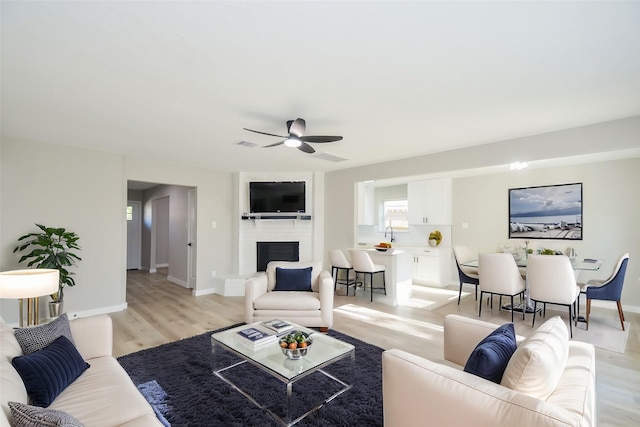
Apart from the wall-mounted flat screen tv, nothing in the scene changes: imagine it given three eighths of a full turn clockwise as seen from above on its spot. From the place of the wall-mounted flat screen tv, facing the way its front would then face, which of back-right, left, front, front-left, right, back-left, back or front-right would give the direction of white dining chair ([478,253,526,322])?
back

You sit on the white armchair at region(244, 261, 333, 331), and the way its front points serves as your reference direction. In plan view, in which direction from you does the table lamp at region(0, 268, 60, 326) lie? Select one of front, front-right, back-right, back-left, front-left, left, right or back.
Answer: front-right

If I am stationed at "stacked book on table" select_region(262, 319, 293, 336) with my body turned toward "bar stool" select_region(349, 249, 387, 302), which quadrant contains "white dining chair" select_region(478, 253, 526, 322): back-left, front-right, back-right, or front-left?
front-right

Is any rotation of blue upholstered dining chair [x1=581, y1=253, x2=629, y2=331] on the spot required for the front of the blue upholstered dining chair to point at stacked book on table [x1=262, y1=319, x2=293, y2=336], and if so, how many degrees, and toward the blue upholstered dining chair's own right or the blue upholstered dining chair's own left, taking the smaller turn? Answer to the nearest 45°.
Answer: approximately 45° to the blue upholstered dining chair's own left

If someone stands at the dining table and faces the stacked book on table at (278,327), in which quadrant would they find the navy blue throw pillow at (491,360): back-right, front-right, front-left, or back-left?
front-left

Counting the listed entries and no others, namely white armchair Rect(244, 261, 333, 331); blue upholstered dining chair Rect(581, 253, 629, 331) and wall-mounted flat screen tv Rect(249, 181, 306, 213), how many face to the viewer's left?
1

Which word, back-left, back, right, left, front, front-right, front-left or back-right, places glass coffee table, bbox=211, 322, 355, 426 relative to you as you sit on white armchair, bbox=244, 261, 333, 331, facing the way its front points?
front

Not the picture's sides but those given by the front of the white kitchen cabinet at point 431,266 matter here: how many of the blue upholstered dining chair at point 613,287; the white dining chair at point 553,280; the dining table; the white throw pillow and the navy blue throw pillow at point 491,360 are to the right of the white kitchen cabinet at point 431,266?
0

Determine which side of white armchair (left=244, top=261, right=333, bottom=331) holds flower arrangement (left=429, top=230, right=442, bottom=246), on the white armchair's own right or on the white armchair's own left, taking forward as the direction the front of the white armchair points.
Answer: on the white armchair's own left

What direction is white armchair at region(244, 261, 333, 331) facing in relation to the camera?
toward the camera

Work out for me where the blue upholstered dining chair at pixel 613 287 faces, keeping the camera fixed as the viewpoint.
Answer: facing to the left of the viewer

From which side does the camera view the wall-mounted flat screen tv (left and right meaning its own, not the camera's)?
front

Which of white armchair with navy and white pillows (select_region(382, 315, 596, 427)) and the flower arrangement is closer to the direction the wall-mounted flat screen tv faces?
the white armchair with navy and white pillows

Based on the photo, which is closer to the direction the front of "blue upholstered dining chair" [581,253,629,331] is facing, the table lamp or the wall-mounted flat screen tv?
the wall-mounted flat screen tv

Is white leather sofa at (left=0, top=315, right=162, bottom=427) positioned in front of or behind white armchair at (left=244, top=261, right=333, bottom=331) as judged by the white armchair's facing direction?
in front

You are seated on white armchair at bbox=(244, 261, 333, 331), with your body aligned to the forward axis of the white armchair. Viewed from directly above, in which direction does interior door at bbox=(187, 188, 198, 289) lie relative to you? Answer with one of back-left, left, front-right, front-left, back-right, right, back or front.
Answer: back-right

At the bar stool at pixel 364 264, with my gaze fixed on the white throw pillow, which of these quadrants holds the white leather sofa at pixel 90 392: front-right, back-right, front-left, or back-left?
front-right

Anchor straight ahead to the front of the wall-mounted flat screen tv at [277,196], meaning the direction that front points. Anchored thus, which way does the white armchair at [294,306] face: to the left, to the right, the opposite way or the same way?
the same way

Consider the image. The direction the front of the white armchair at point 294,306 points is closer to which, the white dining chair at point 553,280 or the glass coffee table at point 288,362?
the glass coffee table

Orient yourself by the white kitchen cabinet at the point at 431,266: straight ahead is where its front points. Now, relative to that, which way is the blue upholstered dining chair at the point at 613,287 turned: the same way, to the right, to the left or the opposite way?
to the right

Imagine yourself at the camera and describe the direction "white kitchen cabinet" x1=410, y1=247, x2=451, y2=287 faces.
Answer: facing the viewer and to the left of the viewer

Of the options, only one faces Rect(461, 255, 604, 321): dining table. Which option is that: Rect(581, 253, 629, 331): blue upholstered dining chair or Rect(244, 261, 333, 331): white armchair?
the blue upholstered dining chair
